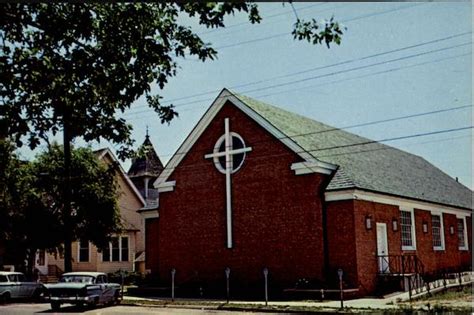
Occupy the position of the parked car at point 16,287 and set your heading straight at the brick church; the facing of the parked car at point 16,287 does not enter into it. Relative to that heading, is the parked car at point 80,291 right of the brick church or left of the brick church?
right

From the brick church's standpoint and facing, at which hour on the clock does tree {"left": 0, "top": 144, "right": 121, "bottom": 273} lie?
The tree is roughly at 2 o'clock from the brick church.

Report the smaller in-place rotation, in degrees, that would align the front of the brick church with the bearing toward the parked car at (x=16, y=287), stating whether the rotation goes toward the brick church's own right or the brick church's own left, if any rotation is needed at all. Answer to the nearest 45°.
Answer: approximately 45° to the brick church's own right

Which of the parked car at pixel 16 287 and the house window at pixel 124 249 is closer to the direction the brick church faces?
the parked car

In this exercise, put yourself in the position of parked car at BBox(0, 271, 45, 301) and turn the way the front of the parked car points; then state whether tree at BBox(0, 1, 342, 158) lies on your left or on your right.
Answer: on your right

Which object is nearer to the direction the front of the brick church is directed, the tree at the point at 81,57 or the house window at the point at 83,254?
the tree

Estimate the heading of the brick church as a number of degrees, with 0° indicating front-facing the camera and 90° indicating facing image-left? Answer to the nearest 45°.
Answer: approximately 45°

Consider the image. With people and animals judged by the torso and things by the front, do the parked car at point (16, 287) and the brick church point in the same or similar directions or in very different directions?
very different directions
